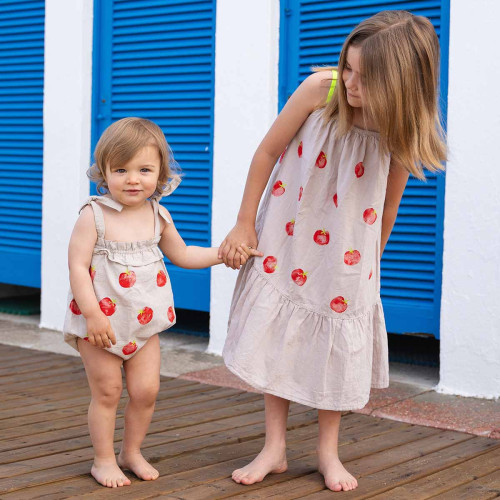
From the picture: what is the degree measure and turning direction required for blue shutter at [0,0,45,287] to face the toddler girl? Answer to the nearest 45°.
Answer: approximately 45° to its left

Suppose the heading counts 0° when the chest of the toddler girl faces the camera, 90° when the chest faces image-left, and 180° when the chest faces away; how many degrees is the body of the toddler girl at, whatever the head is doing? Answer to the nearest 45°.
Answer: approximately 315°

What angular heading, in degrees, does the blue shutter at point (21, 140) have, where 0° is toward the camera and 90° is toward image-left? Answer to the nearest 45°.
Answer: approximately 45°

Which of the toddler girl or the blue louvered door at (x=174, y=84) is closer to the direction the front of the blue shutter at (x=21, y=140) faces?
the toddler girl

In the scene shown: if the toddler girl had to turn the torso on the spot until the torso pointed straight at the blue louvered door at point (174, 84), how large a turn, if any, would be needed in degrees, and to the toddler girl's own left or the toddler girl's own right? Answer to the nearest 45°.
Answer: approximately 135° to the toddler girl's own left

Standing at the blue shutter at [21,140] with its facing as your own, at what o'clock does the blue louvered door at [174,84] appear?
The blue louvered door is roughly at 9 o'clock from the blue shutter.

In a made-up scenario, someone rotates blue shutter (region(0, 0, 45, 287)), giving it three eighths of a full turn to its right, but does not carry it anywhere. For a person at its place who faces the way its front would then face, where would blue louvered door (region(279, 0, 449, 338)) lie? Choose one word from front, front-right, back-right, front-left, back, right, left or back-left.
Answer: back-right

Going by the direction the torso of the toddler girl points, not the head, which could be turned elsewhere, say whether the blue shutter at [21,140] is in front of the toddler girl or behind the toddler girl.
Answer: behind
